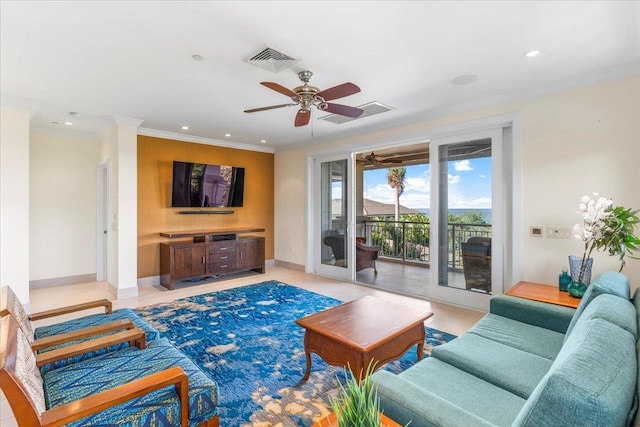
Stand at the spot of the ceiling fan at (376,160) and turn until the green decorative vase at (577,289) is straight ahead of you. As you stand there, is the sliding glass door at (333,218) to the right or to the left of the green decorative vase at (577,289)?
right

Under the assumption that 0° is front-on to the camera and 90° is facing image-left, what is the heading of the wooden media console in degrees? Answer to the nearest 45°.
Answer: approximately 315°

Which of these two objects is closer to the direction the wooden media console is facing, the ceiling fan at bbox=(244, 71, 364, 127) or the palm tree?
the ceiling fan

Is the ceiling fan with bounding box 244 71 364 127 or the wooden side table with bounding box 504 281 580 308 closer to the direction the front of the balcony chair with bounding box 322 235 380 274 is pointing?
the wooden side table

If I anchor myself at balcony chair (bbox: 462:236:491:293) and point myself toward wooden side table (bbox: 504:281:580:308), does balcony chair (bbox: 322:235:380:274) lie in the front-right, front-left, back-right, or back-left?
back-right
